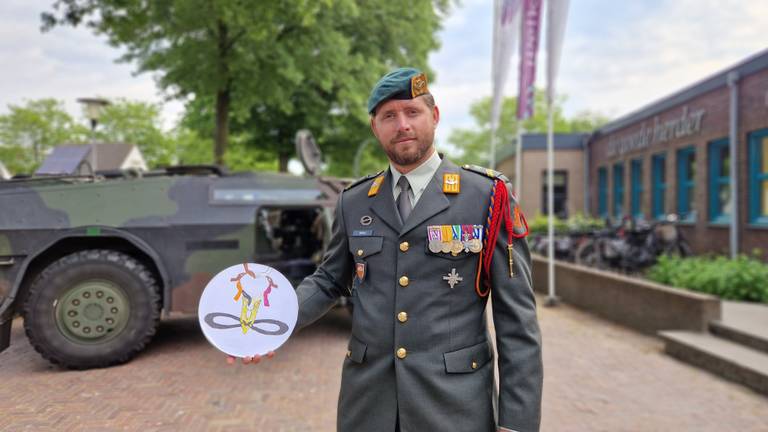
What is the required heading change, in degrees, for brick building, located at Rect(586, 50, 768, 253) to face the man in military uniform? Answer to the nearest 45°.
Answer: approximately 45° to its left

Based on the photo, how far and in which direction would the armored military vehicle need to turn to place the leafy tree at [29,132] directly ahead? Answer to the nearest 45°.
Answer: approximately 90° to its right

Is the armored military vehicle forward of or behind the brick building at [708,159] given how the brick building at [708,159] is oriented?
forward

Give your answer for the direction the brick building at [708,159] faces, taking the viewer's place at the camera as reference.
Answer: facing the viewer and to the left of the viewer

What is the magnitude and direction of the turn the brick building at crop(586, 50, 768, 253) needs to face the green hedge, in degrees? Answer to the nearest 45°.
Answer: approximately 45° to its left
